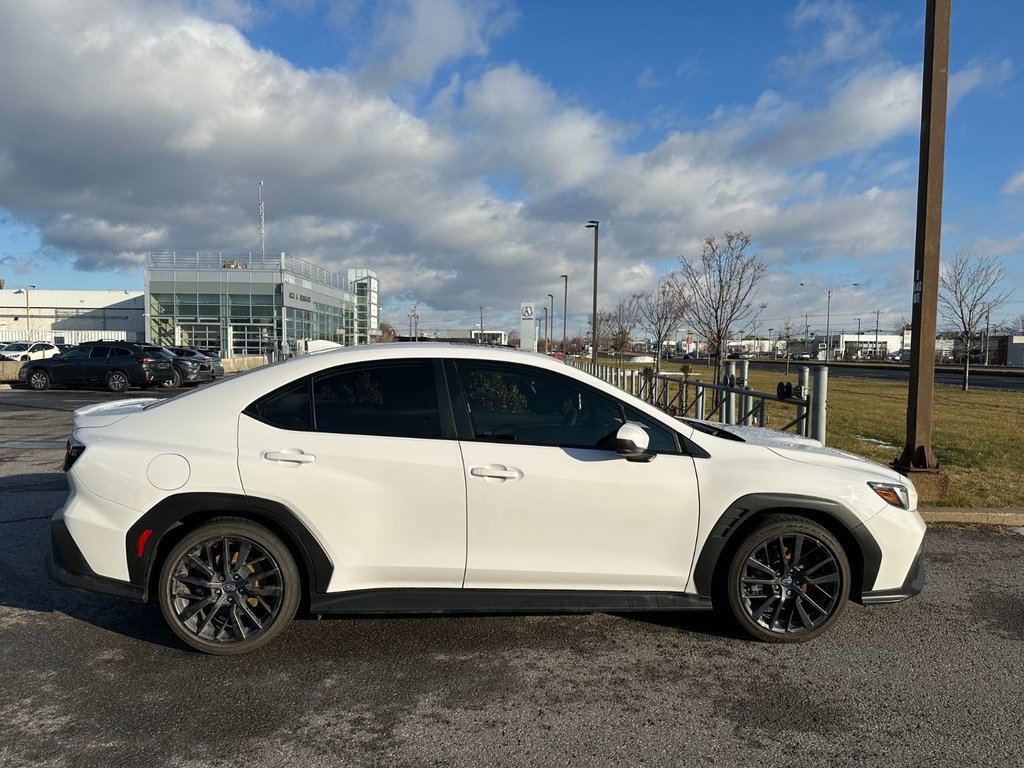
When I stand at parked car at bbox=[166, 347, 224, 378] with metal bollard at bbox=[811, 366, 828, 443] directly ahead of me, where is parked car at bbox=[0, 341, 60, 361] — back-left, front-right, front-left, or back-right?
back-right

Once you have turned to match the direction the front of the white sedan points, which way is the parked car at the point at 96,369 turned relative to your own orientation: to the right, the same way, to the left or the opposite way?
the opposite way

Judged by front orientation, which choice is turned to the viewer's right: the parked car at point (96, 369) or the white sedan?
the white sedan

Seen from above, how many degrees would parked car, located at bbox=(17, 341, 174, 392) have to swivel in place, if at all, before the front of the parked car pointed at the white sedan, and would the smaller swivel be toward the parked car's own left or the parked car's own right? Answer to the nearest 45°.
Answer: approximately 135° to the parked car's own left

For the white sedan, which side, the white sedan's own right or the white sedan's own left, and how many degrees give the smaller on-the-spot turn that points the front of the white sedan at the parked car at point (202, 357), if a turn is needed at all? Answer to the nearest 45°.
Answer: approximately 135° to the white sedan's own left

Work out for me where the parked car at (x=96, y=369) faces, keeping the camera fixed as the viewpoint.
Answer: facing away from the viewer and to the left of the viewer

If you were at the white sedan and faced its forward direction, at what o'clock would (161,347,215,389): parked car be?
The parked car is roughly at 8 o'clock from the white sedan.

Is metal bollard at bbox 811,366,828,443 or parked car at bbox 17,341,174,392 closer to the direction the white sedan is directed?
the metal bollard

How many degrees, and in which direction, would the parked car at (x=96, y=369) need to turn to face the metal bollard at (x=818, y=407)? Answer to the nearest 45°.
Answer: approximately 135° to its left

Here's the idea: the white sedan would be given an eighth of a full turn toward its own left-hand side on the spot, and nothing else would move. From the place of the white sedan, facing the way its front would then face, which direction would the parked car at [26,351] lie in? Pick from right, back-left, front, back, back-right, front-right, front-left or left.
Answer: left

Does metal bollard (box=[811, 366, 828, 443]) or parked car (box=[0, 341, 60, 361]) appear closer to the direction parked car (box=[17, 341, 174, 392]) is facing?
the parked car

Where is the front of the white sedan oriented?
to the viewer's right

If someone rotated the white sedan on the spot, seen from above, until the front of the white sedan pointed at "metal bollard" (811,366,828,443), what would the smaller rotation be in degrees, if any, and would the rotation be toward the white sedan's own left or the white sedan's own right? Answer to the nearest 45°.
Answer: approximately 45° to the white sedan's own left

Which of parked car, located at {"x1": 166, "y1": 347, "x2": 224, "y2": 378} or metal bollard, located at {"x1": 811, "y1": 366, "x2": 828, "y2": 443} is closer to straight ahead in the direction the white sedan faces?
the metal bollard

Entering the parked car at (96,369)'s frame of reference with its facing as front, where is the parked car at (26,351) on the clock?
the parked car at (26,351) is roughly at 1 o'clock from the parked car at (96,369).

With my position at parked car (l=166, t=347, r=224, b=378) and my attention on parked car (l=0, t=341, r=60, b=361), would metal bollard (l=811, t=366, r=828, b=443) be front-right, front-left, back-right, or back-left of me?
back-left
